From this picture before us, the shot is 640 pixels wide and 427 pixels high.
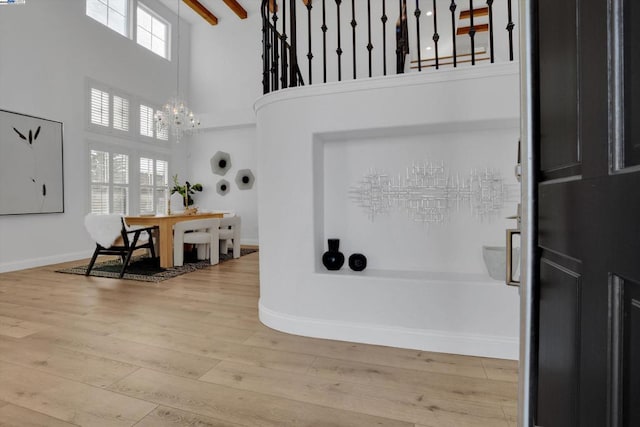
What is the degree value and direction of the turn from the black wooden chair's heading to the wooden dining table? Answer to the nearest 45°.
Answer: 0° — it already faces it

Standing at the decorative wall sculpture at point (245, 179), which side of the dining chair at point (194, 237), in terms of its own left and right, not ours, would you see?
right

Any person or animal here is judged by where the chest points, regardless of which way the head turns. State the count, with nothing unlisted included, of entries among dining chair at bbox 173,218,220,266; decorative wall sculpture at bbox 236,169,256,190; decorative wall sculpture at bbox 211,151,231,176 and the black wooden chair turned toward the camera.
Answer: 2

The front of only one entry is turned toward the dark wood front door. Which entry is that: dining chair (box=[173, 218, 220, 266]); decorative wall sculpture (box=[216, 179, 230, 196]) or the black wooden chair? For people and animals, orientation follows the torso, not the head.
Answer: the decorative wall sculpture

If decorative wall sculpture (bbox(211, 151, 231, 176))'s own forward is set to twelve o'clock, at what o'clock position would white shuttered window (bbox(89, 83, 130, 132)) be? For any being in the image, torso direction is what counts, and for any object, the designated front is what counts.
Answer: The white shuttered window is roughly at 2 o'clock from the decorative wall sculpture.

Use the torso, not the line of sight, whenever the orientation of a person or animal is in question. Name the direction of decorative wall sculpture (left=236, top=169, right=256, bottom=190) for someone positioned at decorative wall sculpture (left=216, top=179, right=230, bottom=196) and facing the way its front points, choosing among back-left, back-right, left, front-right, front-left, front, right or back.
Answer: front-left

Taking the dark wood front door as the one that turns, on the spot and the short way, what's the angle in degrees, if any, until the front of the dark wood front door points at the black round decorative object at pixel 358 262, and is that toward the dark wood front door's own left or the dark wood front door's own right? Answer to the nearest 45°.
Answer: approximately 90° to the dark wood front door's own right

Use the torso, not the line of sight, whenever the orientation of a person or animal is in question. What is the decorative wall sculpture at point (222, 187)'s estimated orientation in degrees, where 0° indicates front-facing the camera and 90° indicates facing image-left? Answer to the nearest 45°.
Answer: approximately 0°

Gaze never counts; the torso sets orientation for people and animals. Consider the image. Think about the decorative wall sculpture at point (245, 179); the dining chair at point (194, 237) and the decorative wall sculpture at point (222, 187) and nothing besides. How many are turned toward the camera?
2
